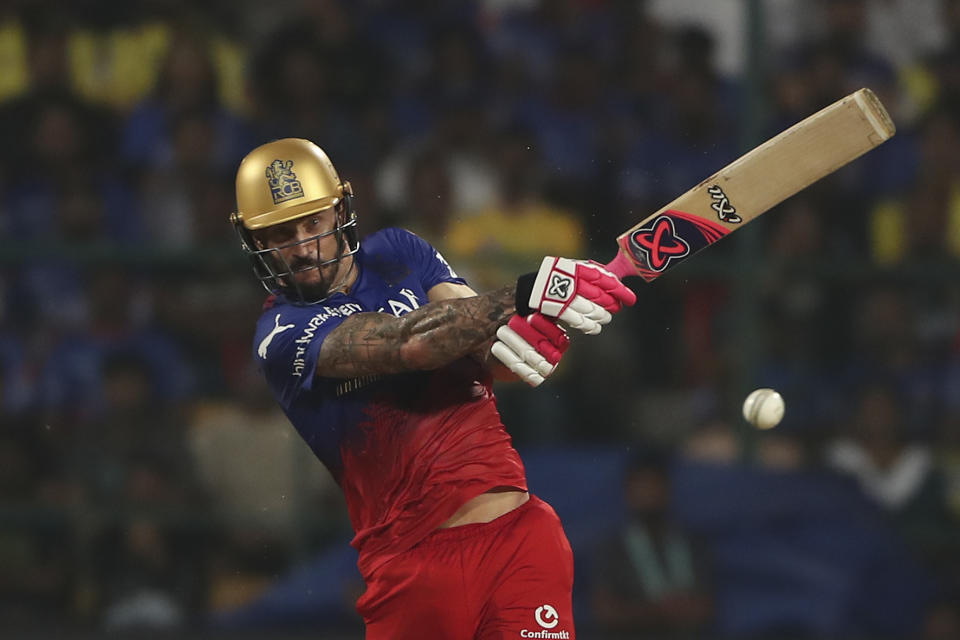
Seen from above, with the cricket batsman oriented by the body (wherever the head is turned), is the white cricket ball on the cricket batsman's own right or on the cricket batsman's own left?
on the cricket batsman's own left

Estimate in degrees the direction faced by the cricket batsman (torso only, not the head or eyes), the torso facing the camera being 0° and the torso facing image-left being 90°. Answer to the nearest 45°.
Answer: approximately 315°
